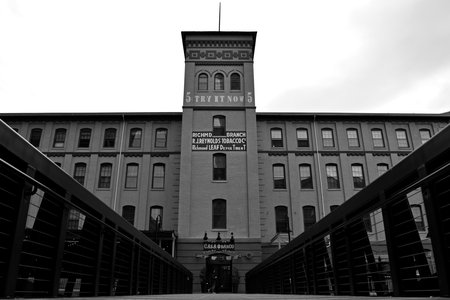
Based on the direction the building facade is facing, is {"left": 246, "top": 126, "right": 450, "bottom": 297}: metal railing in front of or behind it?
in front

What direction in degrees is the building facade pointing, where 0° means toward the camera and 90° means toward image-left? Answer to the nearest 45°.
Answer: approximately 0°

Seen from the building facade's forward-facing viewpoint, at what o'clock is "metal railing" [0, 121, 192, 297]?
The metal railing is roughly at 12 o'clock from the building facade.
